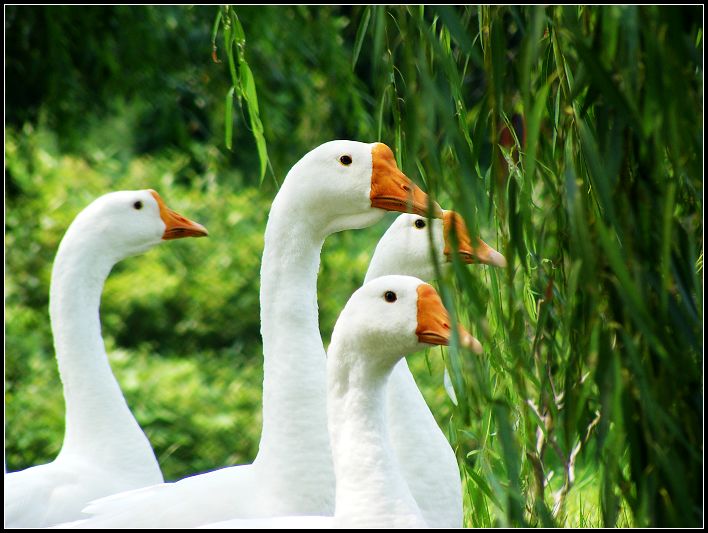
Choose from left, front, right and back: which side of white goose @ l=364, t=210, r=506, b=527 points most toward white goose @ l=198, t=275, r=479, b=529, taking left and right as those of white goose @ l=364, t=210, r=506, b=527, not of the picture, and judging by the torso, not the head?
right

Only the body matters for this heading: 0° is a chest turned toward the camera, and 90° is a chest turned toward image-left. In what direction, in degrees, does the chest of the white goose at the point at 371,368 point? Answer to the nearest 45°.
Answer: approximately 270°

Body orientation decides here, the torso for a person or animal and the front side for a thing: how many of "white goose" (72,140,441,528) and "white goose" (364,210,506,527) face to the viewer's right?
2

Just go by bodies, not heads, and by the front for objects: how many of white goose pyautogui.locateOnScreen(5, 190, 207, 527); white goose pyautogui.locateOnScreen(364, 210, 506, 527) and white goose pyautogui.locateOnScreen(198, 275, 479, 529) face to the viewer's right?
3

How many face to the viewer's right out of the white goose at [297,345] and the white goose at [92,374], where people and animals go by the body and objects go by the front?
2

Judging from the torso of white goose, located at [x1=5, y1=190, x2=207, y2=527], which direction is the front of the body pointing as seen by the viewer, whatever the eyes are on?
to the viewer's right

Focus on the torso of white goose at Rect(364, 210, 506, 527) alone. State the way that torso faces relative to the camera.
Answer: to the viewer's right

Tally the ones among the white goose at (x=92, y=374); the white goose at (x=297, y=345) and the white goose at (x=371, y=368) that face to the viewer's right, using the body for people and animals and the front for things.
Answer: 3

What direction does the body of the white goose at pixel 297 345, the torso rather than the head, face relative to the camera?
to the viewer's right
